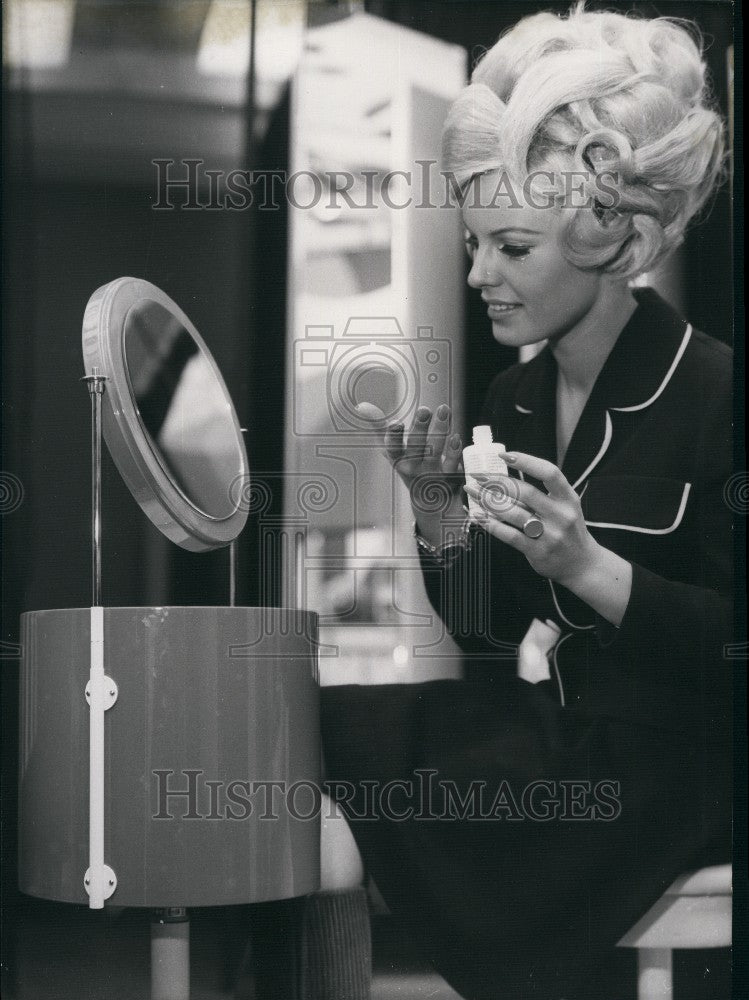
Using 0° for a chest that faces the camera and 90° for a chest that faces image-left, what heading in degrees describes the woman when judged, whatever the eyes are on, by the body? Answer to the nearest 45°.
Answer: approximately 45°

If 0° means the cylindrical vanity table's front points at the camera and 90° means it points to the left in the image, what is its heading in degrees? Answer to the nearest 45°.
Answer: approximately 315°

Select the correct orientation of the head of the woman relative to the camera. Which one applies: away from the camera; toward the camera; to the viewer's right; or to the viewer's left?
to the viewer's left

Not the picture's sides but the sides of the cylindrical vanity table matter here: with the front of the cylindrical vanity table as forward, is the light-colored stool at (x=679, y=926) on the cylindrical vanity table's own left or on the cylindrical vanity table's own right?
on the cylindrical vanity table's own left
